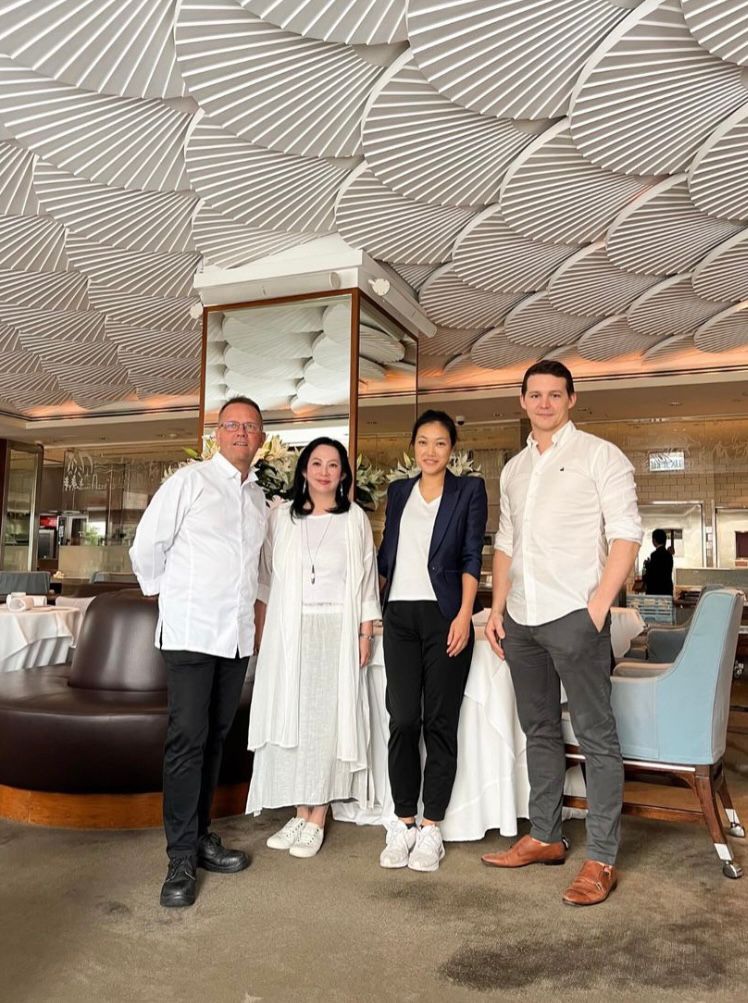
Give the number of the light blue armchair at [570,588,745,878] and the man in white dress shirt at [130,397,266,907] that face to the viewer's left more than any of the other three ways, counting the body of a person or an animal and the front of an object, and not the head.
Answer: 1

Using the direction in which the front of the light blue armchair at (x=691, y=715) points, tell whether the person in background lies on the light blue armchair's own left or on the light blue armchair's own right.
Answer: on the light blue armchair's own right

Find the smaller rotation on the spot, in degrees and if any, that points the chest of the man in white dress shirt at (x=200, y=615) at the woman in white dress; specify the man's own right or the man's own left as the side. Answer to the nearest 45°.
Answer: approximately 90° to the man's own left

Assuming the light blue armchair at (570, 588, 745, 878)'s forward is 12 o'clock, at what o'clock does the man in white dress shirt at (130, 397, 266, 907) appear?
The man in white dress shirt is roughly at 11 o'clock from the light blue armchair.

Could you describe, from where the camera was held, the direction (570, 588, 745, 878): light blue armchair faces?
facing to the left of the viewer
